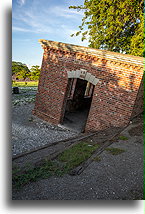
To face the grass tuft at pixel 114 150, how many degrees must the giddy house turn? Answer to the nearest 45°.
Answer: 0° — it already faces it

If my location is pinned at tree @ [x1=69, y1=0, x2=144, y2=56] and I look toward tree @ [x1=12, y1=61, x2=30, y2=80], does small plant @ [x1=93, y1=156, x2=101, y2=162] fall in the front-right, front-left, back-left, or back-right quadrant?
back-left

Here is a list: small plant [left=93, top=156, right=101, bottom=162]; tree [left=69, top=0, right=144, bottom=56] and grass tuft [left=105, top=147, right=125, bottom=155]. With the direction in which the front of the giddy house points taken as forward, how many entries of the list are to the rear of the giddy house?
1

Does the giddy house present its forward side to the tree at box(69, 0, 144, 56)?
no

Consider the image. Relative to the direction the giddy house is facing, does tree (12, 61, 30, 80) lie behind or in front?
behind

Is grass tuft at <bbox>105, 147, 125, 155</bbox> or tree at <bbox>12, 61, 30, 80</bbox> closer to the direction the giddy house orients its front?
the grass tuft

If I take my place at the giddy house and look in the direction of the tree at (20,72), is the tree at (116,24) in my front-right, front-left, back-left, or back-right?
front-right

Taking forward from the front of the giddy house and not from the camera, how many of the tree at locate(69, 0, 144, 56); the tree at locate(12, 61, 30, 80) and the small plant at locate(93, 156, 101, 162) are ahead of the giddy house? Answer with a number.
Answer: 1

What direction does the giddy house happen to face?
toward the camera

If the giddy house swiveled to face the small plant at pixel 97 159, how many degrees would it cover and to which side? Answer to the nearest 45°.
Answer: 0° — it already faces it

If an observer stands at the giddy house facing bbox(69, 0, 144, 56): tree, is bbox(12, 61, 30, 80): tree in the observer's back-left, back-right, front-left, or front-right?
front-left
